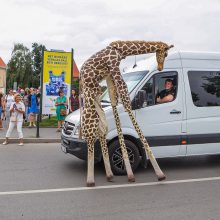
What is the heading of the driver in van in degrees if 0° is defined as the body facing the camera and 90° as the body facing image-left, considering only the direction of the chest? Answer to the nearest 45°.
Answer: approximately 45°

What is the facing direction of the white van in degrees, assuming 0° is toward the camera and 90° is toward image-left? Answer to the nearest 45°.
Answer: approximately 45°

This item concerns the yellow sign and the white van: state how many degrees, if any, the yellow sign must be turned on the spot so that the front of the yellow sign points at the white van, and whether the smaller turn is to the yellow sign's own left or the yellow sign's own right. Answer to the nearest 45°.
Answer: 0° — it already faces it

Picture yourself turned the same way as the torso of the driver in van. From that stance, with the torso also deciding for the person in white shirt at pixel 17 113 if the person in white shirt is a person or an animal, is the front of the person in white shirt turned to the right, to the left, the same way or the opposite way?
to the left

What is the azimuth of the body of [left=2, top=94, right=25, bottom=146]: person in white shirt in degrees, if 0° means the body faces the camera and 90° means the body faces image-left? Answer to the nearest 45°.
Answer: approximately 0°

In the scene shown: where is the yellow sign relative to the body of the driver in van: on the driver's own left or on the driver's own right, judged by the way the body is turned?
on the driver's own right

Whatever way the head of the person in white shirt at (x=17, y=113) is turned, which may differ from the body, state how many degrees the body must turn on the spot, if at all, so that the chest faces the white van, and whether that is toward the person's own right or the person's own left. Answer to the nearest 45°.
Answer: approximately 45° to the person's own left

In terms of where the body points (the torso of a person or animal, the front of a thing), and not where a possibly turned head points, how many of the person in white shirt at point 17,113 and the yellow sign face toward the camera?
2

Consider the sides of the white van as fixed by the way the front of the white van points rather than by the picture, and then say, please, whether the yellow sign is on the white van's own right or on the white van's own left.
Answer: on the white van's own right

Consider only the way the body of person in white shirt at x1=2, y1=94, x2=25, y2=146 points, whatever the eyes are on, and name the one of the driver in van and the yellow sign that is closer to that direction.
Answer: the driver in van
